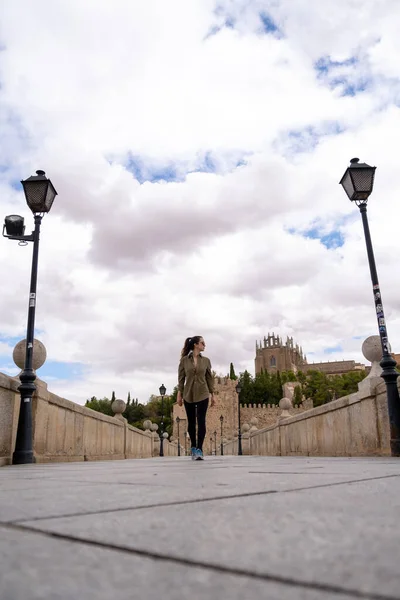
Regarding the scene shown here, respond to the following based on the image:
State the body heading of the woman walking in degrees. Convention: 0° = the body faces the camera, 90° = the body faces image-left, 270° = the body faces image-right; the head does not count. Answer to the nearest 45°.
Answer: approximately 0°

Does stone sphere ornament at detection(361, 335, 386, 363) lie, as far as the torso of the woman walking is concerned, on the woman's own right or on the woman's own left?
on the woman's own left

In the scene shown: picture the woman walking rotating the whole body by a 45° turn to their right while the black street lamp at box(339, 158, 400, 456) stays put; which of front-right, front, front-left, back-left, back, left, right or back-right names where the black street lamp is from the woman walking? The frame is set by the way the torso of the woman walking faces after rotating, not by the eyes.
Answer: back-left

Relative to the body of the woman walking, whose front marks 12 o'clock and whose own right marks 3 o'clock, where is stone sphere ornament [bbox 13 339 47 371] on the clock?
The stone sphere ornament is roughly at 4 o'clock from the woman walking.

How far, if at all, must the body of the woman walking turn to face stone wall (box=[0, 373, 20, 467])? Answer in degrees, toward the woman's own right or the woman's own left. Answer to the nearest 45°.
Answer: approximately 90° to the woman's own right

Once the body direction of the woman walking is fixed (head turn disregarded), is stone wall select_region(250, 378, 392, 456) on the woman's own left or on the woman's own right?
on the woman's own left

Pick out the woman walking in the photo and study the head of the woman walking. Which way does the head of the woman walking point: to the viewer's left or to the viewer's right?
to the viewer's right
